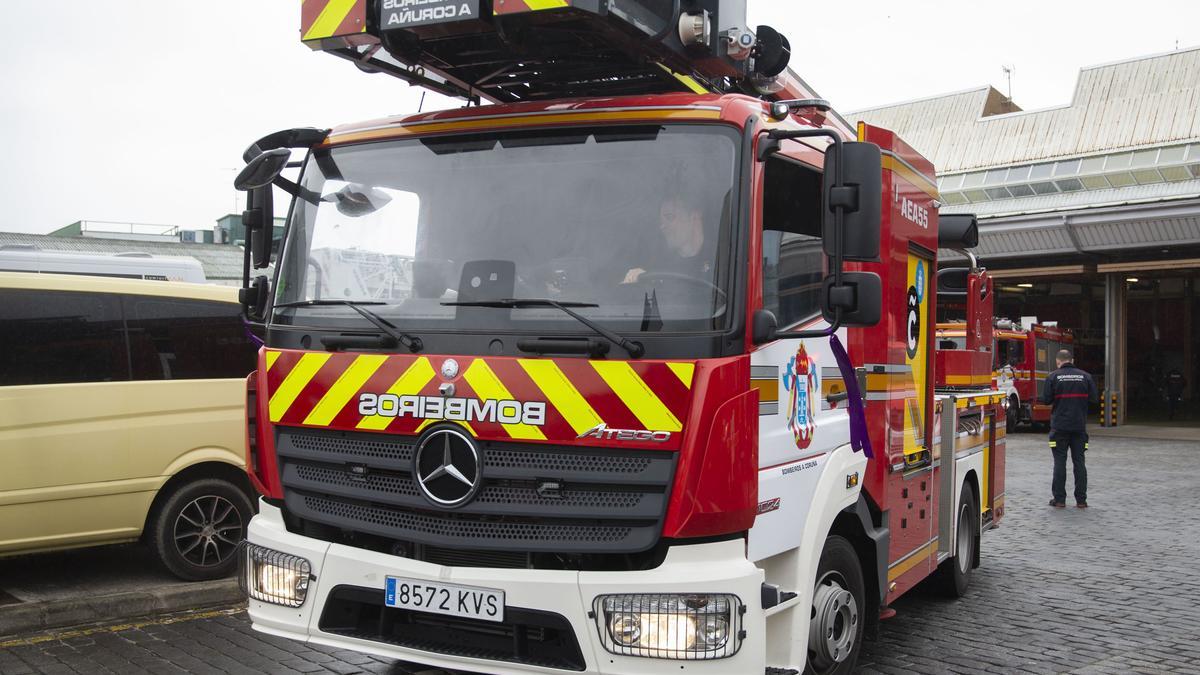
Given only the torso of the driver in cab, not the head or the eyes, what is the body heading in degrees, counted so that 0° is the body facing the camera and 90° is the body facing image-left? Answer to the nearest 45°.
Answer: approximately 45°

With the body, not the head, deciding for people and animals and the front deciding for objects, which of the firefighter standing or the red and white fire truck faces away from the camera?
the firefighter standing

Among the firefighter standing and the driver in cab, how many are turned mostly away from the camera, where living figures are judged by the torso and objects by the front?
1

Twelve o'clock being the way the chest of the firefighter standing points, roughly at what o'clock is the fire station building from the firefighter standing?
The fire station building is roughly at 12 o'clock from the firefighter standing.

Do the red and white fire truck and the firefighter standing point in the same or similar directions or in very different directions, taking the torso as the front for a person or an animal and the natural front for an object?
very different directions

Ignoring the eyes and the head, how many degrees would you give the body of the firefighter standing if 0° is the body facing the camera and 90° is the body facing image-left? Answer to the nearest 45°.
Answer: approximately 180°

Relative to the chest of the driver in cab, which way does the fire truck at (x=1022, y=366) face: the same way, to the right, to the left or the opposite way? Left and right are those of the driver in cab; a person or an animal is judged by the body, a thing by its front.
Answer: the same way

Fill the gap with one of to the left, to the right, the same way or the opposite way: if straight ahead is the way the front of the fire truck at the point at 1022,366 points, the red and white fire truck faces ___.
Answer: the same way

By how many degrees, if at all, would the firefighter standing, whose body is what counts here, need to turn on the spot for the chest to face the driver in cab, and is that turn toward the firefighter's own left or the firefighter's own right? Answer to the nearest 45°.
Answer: approximately 180°

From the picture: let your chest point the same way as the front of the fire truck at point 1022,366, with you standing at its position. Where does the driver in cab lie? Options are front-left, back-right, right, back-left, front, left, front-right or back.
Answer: front-left

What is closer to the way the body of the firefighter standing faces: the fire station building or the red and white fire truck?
the fire station building

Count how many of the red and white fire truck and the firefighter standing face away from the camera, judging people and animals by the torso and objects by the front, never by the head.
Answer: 1

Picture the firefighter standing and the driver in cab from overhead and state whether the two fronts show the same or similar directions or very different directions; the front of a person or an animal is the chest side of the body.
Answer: very different directions

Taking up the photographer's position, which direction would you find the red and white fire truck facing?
facing the viewer and to the left of the viewer
